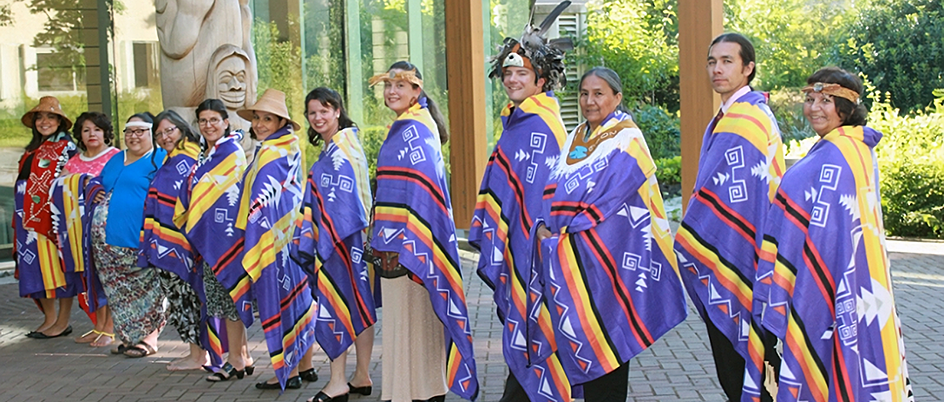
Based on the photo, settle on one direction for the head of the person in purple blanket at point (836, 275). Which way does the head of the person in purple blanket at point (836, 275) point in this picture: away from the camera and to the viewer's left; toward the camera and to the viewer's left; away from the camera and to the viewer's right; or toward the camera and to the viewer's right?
toward the camera and to the viewer's left

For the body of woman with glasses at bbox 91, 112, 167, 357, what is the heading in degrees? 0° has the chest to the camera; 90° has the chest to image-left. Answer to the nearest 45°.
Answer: approximately 45°

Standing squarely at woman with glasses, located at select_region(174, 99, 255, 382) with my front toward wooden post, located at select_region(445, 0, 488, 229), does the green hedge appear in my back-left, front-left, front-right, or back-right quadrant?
front-right

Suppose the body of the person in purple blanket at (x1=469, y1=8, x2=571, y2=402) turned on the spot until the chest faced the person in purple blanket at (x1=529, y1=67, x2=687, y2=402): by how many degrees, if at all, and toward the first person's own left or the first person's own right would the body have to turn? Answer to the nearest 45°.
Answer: approximately 90° to the first person's own left

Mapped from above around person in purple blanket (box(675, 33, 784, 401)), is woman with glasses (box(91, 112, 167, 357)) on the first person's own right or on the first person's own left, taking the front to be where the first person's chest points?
on the first person's own right

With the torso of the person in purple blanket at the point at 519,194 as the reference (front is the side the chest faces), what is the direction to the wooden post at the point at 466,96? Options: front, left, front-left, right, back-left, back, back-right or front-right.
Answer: back-right

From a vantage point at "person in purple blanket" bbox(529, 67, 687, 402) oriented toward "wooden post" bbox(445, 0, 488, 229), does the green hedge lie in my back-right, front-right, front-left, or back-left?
front-right

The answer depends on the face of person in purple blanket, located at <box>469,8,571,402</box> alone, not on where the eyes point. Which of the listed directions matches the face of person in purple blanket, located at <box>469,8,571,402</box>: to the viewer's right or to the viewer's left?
to the viewer's left

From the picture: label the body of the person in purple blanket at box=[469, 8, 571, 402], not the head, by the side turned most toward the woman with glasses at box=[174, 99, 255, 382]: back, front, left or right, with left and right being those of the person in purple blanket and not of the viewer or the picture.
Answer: right

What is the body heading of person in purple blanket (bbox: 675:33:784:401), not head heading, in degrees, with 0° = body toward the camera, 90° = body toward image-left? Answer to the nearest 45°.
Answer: approximately 45°

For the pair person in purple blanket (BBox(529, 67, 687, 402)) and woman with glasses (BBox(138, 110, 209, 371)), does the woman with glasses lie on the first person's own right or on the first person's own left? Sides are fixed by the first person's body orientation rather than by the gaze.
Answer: on the first person's own right

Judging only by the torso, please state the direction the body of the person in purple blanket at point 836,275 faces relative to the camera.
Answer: to the viewer's left

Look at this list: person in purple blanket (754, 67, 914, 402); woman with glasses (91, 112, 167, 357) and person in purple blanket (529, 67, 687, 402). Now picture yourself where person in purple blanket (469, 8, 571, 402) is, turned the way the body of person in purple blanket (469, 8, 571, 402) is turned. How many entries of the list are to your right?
1

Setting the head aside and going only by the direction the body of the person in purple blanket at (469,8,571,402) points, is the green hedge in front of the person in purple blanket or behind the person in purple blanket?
behind

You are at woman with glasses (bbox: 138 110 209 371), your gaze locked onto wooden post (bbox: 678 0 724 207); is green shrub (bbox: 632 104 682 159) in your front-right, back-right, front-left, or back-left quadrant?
front-left

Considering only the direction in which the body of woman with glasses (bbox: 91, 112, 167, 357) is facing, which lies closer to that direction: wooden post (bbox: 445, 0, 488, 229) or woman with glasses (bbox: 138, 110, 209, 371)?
the woman with glasses
